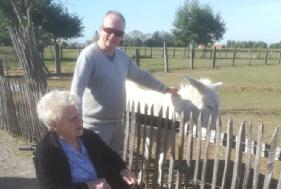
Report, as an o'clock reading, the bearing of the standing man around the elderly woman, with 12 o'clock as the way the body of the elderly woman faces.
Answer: The standing man is roughly at 8 o'clock from the elderly woman.

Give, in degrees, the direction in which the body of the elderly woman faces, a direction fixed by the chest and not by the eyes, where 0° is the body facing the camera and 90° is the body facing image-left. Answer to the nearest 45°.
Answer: approximately 315°

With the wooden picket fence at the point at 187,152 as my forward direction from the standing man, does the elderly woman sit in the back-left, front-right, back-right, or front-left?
back-right

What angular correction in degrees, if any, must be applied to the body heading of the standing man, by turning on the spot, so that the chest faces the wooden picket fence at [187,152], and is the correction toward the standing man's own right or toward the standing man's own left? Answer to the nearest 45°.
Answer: approximately 90° to the standing man's own left

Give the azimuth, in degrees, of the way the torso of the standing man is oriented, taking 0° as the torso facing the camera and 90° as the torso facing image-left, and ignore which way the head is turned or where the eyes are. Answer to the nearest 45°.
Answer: approximately 315°

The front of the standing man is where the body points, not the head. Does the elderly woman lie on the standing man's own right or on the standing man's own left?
on the standing man's own right
